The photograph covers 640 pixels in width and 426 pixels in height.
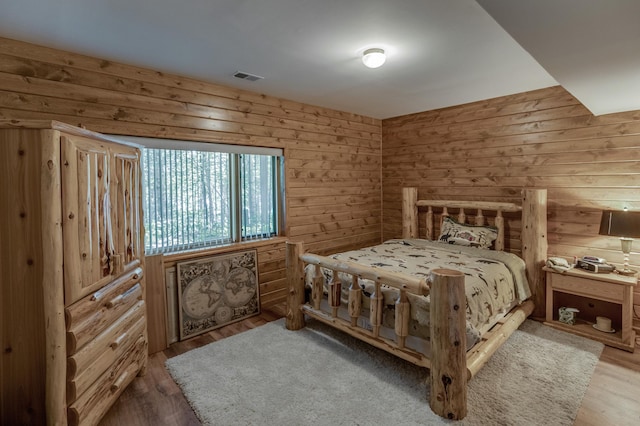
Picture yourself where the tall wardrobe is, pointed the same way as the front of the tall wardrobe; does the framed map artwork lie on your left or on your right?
on your left

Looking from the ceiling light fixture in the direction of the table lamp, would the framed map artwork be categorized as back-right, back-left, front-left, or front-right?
back-left

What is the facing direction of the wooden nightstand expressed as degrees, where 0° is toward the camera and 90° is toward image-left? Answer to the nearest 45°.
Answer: approximately 45°

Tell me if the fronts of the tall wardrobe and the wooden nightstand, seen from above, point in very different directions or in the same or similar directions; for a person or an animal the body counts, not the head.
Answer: very different directions

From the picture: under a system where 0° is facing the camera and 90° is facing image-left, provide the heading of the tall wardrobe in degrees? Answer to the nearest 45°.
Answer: approximately 315°

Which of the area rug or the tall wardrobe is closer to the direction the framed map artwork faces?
the area rug
